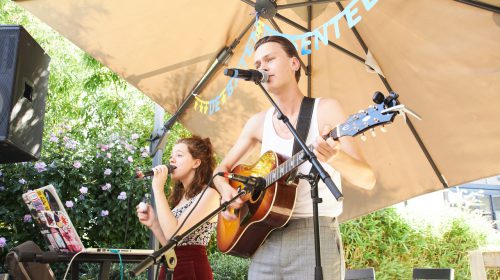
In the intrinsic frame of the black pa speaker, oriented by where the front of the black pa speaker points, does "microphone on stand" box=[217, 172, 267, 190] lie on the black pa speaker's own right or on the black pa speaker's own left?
on the black pa speaker's own left

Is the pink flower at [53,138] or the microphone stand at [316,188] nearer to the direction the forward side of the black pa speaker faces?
the microphone stand

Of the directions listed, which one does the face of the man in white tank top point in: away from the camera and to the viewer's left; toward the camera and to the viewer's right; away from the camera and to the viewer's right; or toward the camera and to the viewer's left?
toward the camera and to the viewer's left

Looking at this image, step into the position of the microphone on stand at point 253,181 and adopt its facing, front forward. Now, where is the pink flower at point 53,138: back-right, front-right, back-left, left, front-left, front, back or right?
back-left

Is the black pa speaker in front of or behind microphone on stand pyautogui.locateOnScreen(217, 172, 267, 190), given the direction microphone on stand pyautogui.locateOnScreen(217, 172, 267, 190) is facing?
behind

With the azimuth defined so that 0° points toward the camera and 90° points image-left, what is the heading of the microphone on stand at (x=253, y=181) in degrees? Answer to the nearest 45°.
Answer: approximately 270°

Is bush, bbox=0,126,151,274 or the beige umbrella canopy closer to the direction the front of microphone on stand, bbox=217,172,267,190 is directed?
the beige umbrella canopy

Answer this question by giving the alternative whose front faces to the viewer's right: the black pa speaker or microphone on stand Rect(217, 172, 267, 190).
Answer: the microphone on stand

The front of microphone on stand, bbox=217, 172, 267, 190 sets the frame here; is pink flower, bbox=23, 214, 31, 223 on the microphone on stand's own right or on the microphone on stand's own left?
on the microphone on stand's own left

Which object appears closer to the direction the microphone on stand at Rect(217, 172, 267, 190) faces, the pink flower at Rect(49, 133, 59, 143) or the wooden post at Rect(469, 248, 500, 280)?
the wooden post

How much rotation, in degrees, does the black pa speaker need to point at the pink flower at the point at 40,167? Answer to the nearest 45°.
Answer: approximately 135° to its right

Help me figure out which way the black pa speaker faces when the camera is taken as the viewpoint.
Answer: facing the viewer and to the left of the viewer

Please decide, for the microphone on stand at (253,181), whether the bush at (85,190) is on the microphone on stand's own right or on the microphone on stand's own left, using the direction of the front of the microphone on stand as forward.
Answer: on the microphone on stand's own left

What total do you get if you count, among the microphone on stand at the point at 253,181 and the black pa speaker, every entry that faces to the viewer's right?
1

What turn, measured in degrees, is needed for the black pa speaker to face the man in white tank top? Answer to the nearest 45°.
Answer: approximately 90° to its left
